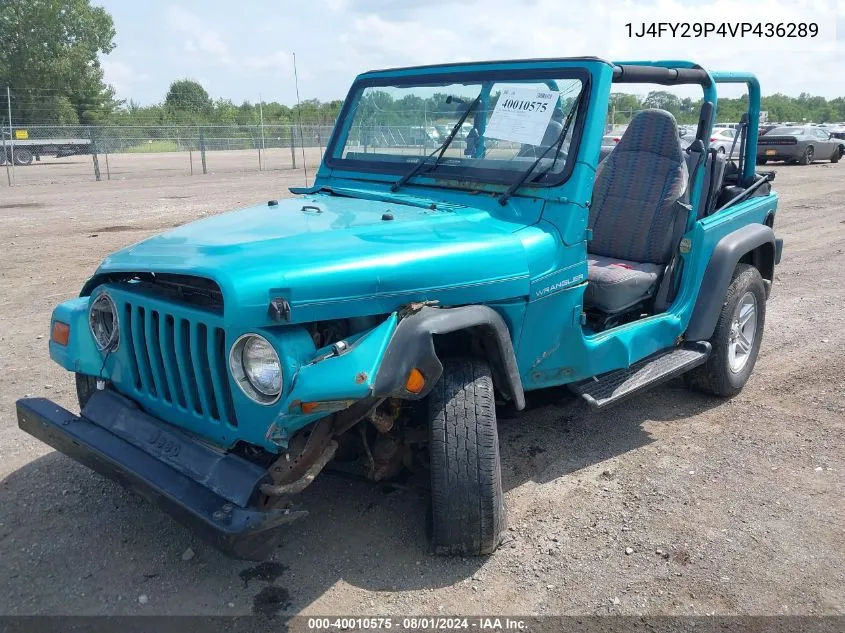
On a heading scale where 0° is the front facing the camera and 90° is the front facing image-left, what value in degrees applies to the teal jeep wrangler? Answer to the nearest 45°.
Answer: approximately 45°

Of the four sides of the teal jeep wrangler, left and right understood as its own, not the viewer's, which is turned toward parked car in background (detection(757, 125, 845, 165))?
back

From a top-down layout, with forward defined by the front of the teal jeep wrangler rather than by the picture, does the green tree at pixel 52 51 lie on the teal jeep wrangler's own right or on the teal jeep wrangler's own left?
on the teal jeep wrangler's own right

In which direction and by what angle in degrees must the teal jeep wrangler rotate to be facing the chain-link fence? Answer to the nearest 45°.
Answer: approximately 135° to its right
